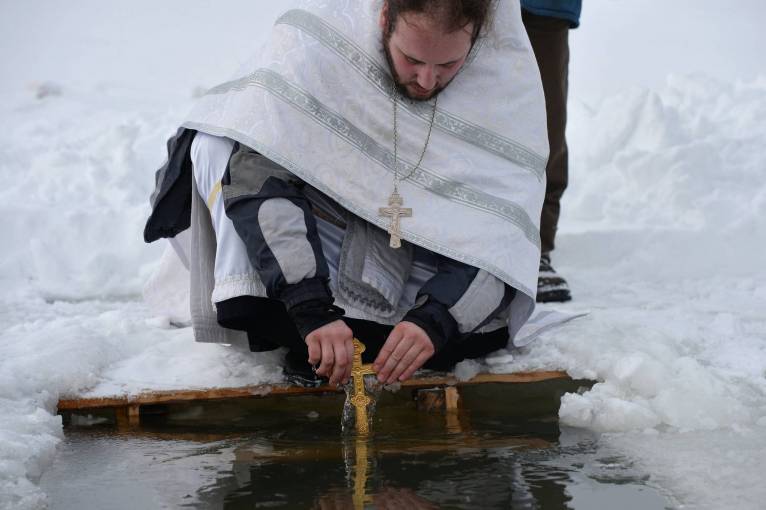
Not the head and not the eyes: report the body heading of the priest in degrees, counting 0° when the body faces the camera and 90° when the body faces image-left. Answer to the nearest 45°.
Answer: approximately 0°
